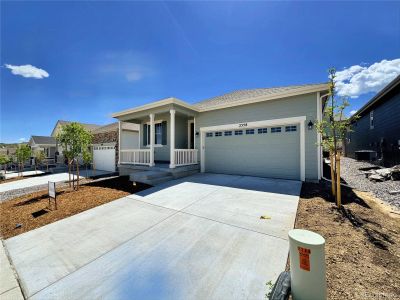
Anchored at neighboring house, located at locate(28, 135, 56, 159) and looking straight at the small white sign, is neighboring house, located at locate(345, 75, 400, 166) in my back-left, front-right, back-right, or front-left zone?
front-left

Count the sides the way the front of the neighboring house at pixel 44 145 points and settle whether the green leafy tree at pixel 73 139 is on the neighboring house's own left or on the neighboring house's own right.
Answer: on the neighboring house's own left

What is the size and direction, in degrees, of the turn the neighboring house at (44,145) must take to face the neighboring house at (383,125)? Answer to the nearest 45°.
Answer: approximately 90° to its left

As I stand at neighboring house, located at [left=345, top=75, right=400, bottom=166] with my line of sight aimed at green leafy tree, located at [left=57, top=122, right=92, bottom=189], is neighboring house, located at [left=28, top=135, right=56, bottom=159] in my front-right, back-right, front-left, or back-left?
front-right

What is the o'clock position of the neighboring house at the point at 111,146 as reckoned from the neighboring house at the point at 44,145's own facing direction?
the neighboring house at the point at 111,146 is roughly at 10 o'clock from the neighboring house at the point at 44,145.

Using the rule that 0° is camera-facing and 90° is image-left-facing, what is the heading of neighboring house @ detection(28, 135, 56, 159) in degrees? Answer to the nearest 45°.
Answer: approximately 45°

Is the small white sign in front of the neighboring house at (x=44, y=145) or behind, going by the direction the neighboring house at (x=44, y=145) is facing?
in front

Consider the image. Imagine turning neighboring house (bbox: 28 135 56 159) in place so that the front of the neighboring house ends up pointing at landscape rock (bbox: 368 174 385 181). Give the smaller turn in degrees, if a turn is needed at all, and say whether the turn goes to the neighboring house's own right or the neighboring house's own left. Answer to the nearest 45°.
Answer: approximately 45° to the neighboring house's own left

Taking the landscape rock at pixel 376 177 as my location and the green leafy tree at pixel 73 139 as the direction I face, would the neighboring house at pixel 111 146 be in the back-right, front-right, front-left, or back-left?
front-right

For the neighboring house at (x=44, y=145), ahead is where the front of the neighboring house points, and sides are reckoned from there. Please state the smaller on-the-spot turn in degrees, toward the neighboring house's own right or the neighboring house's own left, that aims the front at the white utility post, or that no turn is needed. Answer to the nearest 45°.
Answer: approximately 45° to the neighboring house's own left
